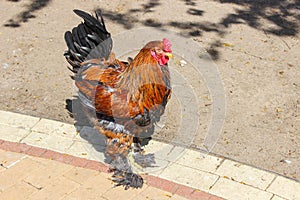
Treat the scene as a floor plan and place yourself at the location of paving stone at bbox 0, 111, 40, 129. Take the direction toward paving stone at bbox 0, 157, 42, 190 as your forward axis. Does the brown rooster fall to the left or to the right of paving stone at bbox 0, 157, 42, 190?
left

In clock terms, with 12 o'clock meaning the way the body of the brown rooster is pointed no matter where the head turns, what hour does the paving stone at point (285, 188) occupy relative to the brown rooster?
The paving stone is roughly at 11 o'clock from the brown rooster.

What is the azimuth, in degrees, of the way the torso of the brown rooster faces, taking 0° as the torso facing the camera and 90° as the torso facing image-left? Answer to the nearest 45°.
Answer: approximately 315°

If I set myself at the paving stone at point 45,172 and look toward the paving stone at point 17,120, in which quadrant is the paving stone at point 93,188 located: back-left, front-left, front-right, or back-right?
back-right

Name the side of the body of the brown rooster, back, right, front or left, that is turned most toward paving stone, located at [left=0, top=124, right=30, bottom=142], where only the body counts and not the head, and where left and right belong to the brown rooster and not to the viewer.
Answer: back

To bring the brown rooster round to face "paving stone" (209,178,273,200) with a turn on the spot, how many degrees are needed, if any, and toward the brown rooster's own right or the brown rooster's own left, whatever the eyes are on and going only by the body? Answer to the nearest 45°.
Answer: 0° — it already faces it

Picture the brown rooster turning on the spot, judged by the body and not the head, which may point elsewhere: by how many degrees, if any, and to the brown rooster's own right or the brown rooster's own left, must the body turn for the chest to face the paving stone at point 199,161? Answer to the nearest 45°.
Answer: approximately 45° to the brown rooster's own left
